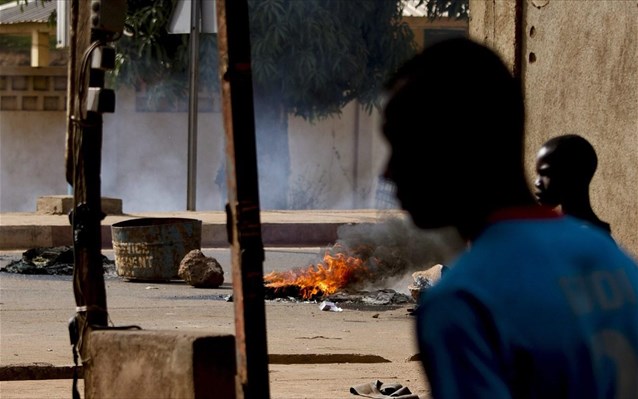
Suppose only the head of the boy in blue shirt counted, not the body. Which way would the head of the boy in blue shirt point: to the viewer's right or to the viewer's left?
to the viewer's left

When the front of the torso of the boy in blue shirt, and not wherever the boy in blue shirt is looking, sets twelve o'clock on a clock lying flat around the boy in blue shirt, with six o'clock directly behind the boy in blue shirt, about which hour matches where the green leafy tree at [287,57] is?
The green leafy tree is roughly at 1 o'clock from the boy in blue shirt.

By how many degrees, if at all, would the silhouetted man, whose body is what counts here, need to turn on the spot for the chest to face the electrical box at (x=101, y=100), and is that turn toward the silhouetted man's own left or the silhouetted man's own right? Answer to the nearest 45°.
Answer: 0° — they already face it

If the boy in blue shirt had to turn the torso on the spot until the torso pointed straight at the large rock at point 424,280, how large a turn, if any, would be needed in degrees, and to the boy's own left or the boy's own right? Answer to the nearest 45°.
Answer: approximately 45° to the boy's own right

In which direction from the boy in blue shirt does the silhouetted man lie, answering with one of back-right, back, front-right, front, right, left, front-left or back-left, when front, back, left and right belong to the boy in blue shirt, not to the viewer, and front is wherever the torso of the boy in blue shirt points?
front-right

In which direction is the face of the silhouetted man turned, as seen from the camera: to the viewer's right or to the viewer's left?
to the viewer's left

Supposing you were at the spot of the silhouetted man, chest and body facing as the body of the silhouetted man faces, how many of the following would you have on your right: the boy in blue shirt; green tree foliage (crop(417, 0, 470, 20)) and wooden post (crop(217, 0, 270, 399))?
1

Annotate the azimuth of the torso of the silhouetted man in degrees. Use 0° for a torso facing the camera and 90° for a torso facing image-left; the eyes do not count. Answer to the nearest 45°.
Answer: approximately 90°
